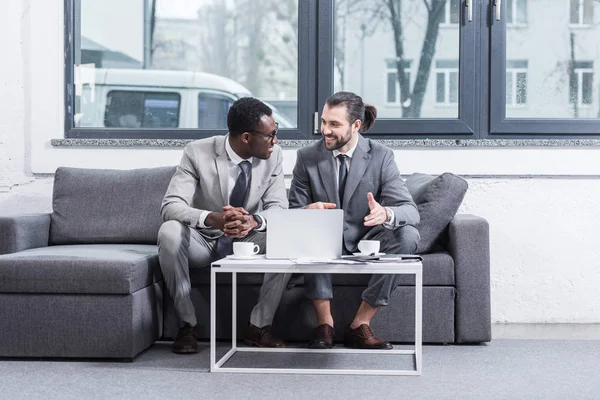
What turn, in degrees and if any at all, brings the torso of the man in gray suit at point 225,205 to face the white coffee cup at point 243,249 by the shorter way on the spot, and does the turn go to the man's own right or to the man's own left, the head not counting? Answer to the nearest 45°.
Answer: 0° — they already face it

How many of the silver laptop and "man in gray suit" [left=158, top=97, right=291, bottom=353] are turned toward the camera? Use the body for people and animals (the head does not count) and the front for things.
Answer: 1

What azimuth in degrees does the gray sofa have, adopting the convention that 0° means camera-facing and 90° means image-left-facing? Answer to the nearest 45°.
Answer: approximately 0°

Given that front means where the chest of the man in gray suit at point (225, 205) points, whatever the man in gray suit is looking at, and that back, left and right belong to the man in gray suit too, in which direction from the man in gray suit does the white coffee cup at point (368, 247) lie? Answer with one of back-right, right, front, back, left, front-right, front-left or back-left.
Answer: front-left

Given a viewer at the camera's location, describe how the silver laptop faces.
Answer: facing away from the viewer

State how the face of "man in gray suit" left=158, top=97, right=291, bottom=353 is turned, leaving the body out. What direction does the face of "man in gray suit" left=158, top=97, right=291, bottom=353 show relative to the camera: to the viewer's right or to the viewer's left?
to the viewer's right

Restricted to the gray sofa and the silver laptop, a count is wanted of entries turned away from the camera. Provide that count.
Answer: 1

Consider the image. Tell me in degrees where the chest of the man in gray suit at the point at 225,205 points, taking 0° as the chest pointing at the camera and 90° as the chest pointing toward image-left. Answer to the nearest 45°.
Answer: approximately 0°

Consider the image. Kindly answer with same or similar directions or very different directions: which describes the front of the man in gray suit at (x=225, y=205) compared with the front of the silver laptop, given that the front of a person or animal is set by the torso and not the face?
very different directions

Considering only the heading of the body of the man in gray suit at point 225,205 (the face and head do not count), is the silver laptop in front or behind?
in front

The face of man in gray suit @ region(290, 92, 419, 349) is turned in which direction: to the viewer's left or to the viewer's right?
to the viewer's left
